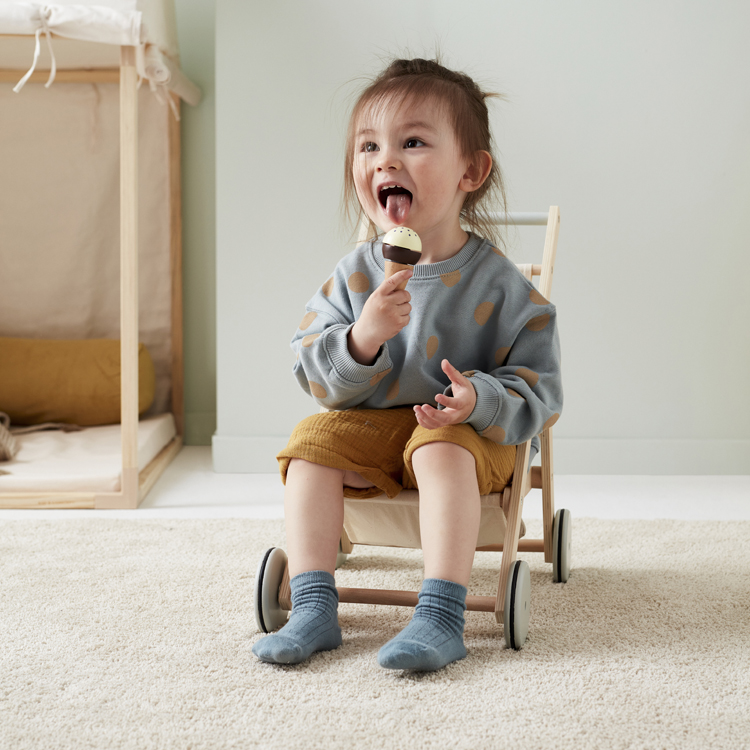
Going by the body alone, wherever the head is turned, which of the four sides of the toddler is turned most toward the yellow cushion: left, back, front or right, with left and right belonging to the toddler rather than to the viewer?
right

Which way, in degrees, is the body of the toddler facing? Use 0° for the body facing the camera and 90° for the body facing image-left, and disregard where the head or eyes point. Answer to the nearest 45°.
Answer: approximately 45°

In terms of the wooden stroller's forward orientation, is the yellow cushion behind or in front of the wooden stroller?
behind

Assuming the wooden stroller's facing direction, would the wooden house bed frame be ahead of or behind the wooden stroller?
behind

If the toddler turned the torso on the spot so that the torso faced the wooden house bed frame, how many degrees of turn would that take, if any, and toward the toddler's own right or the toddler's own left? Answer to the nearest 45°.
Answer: approximately 90° to the toddler's own right

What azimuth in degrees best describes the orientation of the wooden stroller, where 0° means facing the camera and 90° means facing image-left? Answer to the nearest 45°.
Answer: approximately 0°
